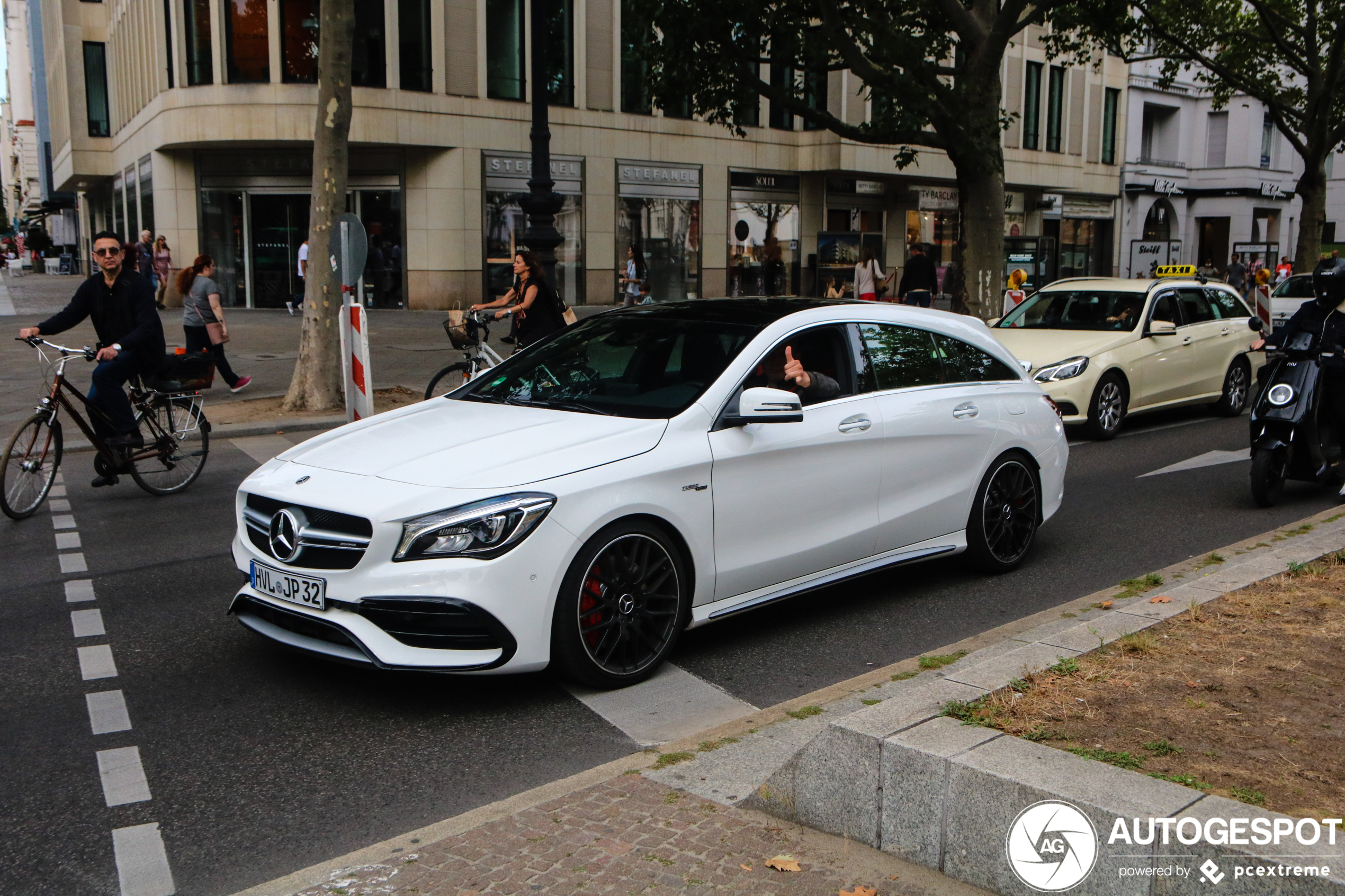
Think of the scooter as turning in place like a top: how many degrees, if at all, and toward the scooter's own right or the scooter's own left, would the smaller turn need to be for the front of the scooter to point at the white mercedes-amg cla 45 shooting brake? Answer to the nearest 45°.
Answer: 0° — it already faces it

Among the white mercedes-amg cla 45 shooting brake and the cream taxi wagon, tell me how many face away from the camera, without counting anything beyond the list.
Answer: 0

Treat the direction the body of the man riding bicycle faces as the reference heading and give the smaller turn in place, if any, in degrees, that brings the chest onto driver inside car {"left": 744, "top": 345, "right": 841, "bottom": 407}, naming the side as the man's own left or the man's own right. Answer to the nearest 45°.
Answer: approximately 90° to the man's own left

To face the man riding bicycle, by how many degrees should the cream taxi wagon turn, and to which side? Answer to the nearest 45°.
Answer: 0° — it already faces them

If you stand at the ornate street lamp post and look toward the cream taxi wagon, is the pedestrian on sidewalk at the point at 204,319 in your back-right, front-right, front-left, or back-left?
back-right

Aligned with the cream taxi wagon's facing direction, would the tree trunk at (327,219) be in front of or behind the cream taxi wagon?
in front

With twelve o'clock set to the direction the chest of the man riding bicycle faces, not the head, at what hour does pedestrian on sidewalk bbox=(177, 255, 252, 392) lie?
The pedestrian on sidewalk is roughly at 5 o'clock from the man riding bicycle.

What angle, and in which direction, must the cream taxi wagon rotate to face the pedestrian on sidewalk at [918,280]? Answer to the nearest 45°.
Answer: approximately 90° to its right

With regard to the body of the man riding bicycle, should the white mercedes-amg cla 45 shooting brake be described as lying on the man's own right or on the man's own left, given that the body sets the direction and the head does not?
on the man's own left

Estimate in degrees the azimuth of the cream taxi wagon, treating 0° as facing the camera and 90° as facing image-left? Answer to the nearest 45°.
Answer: approximately 45°
